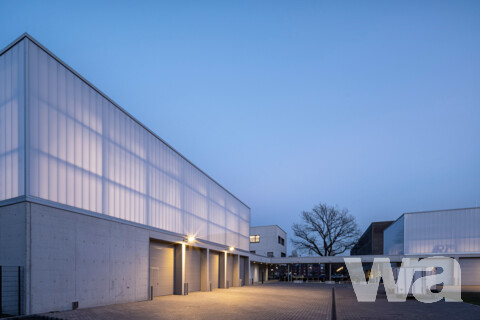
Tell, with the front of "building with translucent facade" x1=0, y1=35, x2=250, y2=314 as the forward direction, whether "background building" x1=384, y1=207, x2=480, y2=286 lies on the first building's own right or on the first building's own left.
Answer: on the first building's own left

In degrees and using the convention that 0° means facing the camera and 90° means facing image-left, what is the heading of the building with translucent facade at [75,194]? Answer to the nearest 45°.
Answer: approximately 315°
